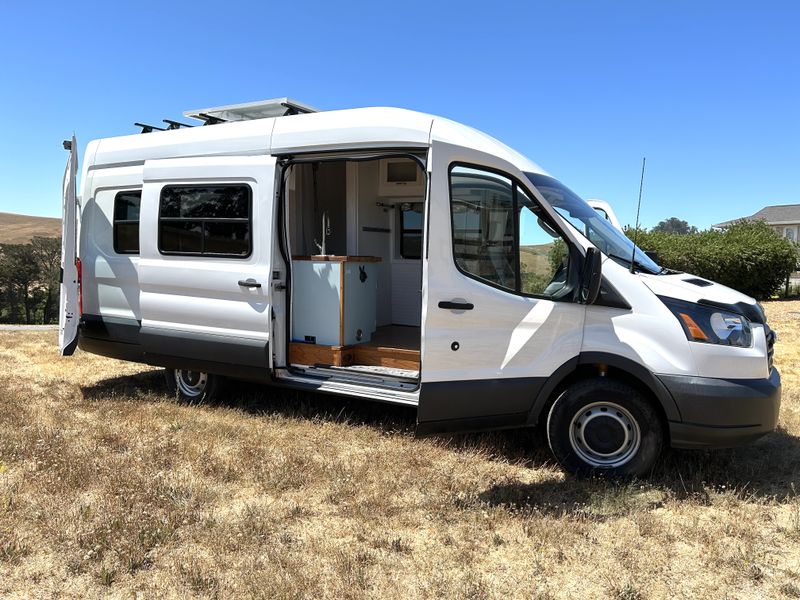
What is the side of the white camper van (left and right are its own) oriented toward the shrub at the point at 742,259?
left

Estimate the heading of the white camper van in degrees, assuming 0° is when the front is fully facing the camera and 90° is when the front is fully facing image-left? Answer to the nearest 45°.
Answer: approximately 315°

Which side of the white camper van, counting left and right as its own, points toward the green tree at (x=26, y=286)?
back
